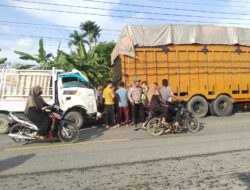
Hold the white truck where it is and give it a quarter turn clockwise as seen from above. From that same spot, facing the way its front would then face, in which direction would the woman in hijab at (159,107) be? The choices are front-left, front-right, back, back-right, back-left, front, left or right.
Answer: front-left

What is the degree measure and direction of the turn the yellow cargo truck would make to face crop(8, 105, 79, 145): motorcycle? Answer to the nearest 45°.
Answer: approximately 135° to its right

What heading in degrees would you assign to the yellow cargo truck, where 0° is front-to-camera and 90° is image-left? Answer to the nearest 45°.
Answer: approximately 270°

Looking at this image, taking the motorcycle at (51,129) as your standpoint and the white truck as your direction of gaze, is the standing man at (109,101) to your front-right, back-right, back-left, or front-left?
front-right

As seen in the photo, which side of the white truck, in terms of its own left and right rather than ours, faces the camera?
right

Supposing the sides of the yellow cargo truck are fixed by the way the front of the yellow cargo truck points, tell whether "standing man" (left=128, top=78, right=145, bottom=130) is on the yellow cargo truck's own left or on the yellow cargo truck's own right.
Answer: on the yellow cargo truck's own right

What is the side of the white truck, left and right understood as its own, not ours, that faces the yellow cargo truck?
front

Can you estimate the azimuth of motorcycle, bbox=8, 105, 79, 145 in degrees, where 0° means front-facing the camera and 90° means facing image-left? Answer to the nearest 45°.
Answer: approximately 270°

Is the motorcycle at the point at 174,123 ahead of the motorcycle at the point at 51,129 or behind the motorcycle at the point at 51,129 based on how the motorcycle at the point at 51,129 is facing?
ahead

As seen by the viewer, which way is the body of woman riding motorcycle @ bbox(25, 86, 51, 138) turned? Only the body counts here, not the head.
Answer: to the viewer's right

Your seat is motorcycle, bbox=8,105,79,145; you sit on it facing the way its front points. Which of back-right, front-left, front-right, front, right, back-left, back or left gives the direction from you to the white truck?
left
